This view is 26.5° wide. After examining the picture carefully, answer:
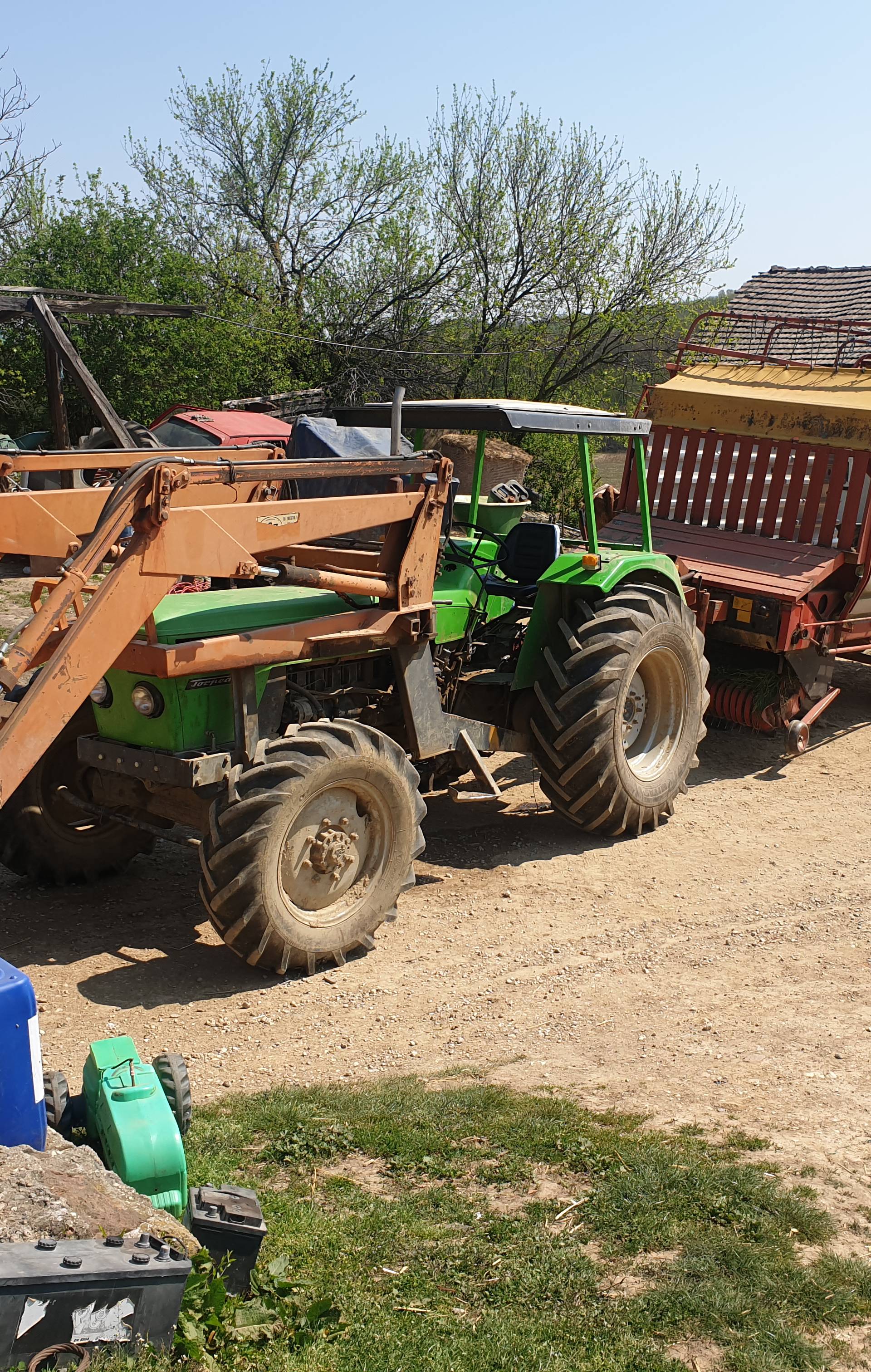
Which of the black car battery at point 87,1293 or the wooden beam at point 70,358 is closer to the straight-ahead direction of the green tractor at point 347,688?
the black car battery

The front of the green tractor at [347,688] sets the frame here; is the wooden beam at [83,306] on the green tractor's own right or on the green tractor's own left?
on the green tractor's own right

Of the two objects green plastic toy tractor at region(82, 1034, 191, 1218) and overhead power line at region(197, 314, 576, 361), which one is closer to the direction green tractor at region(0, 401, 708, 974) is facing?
the green plastic toy tractor

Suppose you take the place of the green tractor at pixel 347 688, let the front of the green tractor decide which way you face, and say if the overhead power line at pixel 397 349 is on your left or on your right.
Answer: on your right

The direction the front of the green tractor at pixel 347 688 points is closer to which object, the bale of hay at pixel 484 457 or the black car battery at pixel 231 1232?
the black car battery

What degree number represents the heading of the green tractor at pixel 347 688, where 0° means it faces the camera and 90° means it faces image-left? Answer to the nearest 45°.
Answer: approximately 45°

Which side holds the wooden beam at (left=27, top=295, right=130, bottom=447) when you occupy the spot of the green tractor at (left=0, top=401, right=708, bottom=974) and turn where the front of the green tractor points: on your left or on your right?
on your right
